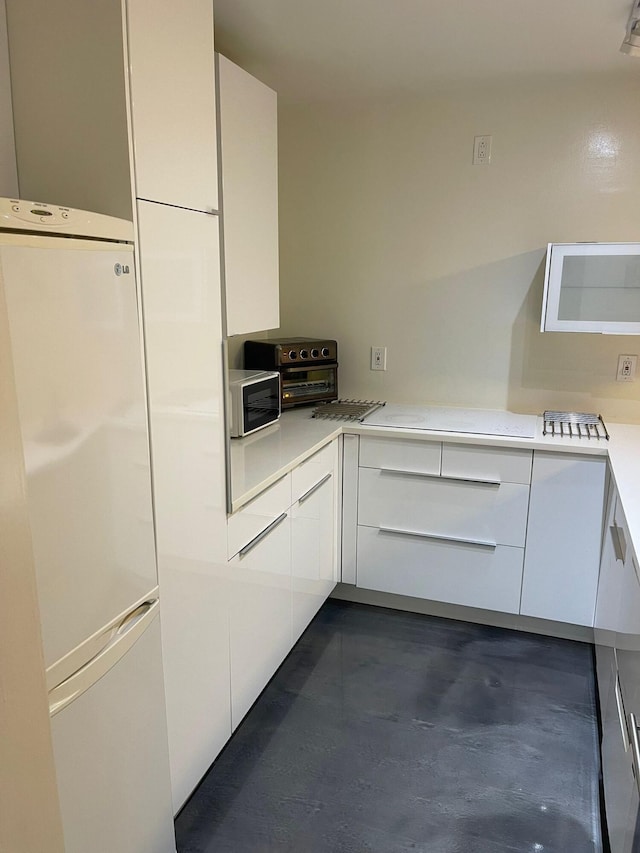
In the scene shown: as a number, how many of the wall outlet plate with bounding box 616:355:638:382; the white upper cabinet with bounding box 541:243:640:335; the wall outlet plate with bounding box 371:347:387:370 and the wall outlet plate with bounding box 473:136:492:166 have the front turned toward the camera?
4

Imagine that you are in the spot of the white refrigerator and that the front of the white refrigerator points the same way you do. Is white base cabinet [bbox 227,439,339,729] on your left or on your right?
on your left

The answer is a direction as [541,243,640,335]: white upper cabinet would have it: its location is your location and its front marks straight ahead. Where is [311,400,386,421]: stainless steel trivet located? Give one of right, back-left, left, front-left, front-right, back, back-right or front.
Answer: right

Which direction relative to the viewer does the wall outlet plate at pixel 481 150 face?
toward the camera

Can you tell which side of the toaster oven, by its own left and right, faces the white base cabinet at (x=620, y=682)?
front

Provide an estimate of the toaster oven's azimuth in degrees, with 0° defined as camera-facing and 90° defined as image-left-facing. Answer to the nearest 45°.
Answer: approximately 315°

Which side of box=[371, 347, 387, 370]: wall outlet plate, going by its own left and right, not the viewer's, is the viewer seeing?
front

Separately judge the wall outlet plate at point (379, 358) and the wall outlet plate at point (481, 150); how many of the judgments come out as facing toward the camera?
2

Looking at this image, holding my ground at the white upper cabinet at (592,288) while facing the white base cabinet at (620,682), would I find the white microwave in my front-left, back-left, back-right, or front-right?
front-right

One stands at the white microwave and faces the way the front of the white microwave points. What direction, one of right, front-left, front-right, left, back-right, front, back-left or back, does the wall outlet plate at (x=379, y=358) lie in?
left

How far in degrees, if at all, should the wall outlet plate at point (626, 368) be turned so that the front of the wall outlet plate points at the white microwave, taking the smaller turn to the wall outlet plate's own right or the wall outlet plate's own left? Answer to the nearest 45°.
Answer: approximately 45° to the wall outlet plate's own right
